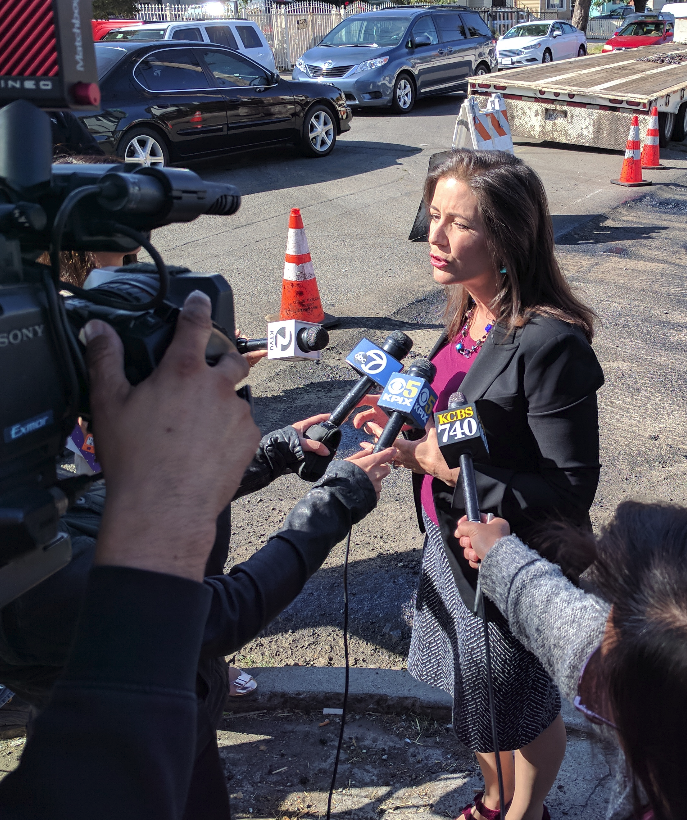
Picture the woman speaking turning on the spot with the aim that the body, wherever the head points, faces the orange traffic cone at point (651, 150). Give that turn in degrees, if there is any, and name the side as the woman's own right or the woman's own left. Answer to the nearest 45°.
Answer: approximately 135° to the woman's own right

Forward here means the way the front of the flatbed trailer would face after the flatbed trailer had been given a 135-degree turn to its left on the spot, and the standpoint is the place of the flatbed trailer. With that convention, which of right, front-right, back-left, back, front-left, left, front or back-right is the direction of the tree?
right

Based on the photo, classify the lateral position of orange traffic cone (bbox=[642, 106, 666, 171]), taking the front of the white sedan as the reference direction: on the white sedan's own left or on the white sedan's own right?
on the white sedan's own left

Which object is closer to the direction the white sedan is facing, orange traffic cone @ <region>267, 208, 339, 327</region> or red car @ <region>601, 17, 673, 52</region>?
the orange traffic cone

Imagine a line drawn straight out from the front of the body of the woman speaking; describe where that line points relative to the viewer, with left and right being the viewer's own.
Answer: facing the viewer and to the left of the viewer

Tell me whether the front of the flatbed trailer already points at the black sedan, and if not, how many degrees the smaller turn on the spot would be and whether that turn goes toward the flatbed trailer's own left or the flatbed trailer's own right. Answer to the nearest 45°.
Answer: approximately 180°

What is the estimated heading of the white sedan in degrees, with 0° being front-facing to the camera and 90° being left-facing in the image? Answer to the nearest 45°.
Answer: approximately 45°

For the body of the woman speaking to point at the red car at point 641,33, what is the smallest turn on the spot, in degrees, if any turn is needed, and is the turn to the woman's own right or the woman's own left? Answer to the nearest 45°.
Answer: approximately 135° to the woman's own right

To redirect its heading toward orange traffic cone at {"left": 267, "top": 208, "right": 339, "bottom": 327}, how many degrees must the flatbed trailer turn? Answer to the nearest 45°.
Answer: approximately 135° to its right

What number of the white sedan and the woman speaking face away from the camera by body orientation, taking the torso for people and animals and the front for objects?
0

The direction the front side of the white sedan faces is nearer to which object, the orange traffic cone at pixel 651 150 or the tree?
the orange traffic cone

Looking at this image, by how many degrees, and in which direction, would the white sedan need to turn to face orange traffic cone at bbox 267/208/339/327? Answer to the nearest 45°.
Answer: approximately 45° to its left

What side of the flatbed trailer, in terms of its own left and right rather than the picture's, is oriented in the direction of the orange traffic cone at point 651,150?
back

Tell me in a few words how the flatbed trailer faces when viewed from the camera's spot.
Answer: facing away from the viewer and to the right of the viewer

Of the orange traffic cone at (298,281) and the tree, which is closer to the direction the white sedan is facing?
the orange traffic cone
